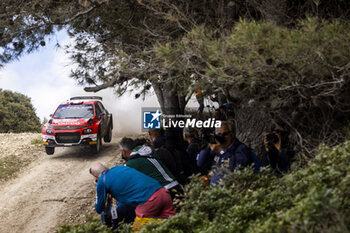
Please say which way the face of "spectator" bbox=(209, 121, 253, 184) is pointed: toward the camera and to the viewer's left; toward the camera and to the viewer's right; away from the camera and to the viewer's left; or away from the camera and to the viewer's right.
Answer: toward the camera and to the viewer's left

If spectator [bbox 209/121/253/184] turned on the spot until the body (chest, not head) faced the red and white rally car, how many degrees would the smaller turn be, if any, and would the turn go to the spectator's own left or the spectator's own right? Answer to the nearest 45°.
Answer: approximately 90° to the spectator's own right

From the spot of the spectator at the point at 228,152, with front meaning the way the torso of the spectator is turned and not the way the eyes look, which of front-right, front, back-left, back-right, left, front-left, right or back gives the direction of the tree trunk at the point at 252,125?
back-right

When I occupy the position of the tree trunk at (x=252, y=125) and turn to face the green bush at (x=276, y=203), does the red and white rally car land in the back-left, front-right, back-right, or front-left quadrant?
back-right

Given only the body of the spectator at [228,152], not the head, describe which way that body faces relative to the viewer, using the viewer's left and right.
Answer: facing the viewer and to the left of the viewer

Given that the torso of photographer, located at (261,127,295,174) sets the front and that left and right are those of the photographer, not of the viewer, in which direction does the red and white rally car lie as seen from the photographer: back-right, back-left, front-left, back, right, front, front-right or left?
right

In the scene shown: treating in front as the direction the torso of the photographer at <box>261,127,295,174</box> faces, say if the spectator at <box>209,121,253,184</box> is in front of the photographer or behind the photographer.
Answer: in front

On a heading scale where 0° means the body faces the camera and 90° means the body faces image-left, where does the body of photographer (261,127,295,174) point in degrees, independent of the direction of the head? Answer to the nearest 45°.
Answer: approximately 45°

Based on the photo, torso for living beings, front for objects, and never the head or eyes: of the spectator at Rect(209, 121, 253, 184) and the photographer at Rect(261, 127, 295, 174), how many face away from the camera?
0
